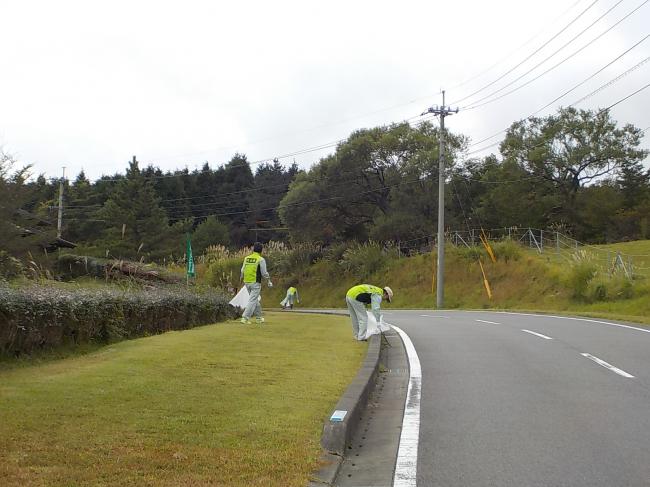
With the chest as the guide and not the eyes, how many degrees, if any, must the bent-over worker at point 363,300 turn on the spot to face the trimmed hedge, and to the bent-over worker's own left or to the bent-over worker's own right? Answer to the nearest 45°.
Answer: approximately 135° to the bent-over worker's own right

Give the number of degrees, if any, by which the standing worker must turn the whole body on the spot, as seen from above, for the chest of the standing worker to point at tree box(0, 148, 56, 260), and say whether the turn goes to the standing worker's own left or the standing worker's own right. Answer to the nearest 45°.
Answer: approximately 90° to the standing worker's own left

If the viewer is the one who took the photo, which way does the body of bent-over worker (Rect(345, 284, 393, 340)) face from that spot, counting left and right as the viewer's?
facing to the right of the viewer

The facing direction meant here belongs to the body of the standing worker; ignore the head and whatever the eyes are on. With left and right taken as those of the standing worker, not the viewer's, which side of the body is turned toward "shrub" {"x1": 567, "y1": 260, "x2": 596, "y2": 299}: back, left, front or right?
front

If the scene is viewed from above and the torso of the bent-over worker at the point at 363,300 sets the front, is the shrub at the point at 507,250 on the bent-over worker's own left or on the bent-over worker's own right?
on the bent-over worker's own left

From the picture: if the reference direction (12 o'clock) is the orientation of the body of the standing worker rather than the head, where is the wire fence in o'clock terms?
The wire fence is roughly at 12 o'clock from the standing worker.

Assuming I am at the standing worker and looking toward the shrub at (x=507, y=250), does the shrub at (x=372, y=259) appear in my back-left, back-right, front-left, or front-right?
front-left

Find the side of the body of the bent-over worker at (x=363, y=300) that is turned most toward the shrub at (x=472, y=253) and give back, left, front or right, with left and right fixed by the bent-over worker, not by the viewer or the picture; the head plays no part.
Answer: left

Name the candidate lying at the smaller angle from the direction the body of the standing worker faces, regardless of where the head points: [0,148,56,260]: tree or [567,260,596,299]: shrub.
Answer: the shrub

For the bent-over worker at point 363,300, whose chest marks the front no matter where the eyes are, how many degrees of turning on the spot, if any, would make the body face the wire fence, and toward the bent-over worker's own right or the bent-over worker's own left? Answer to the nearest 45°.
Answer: approximately 45° to the bent-over worker's own left

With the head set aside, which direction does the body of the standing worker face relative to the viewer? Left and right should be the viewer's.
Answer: facing away from the viewer and to the right of the viewer

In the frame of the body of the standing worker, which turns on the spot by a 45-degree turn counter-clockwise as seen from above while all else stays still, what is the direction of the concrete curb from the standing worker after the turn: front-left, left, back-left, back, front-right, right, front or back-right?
back

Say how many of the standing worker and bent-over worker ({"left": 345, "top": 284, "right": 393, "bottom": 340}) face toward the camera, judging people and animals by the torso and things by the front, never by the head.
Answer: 0

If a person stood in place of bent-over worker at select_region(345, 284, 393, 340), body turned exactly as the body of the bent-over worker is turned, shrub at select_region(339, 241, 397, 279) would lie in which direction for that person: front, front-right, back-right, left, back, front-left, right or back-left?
left

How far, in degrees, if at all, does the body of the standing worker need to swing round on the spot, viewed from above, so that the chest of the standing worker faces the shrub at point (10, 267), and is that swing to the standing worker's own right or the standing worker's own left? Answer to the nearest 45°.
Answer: approximately 135° to the standing worker's own left
